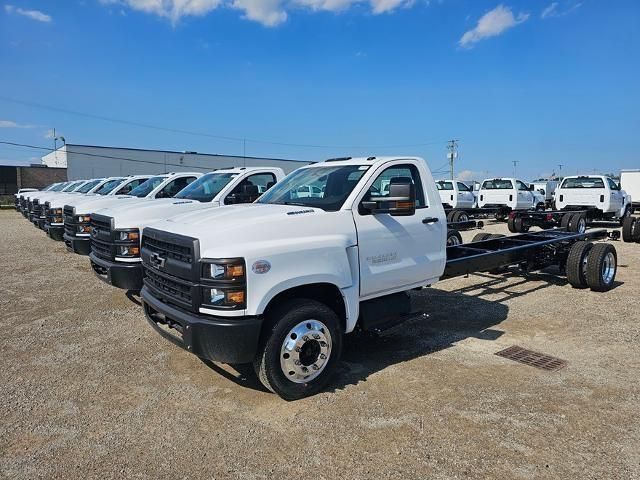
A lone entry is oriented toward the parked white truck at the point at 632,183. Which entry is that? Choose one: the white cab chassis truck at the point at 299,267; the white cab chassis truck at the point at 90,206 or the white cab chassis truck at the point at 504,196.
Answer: the white cab chassis truck at the point at 504,196

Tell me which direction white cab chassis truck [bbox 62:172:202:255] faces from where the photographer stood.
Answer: facing the viewer and to the left of the viewer

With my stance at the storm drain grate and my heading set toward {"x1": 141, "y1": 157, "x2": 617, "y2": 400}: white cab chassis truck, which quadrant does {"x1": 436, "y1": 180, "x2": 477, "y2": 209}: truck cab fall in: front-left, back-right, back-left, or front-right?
front-right

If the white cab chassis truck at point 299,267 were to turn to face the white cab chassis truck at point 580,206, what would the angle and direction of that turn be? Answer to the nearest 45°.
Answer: approximately 180°

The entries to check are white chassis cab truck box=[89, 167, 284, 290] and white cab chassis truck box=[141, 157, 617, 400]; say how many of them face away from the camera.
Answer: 0

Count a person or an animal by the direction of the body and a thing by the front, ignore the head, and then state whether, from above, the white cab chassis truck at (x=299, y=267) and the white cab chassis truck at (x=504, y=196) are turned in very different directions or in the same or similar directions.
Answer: very different directions

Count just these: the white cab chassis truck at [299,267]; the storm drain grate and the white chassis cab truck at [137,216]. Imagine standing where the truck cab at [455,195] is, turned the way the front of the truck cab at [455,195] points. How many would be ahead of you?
0

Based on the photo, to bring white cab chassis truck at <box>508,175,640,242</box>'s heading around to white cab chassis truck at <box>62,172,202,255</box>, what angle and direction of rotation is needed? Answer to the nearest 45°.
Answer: approximately 180°

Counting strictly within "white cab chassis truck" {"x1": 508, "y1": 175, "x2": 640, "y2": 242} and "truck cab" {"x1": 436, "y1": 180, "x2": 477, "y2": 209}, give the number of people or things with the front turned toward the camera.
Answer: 0

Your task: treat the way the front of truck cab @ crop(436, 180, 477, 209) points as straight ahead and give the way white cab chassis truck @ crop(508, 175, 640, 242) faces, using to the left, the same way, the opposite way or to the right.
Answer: the same way

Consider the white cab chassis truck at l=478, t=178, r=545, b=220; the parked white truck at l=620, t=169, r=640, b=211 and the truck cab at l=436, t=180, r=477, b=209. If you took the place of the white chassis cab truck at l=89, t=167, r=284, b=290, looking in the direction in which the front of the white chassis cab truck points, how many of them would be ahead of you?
0

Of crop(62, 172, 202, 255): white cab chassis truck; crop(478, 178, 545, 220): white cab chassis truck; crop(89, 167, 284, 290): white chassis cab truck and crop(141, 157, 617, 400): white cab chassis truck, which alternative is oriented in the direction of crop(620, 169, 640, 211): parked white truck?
crop(478, 178, 545, 220): white cab chassis truck

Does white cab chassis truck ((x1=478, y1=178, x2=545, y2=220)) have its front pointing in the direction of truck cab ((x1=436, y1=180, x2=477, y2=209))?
no

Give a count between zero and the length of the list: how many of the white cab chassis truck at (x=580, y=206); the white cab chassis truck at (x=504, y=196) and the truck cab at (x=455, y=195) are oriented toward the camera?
0

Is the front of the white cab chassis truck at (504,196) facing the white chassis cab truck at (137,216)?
no

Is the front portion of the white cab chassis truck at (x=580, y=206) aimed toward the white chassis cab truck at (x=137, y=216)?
no

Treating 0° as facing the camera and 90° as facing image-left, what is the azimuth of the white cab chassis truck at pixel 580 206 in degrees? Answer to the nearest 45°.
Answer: approximately 225°

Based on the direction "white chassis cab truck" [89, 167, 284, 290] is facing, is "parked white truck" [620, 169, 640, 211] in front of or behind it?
behind

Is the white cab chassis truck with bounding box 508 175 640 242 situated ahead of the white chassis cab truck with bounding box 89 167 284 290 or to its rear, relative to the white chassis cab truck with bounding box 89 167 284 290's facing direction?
to the rear
